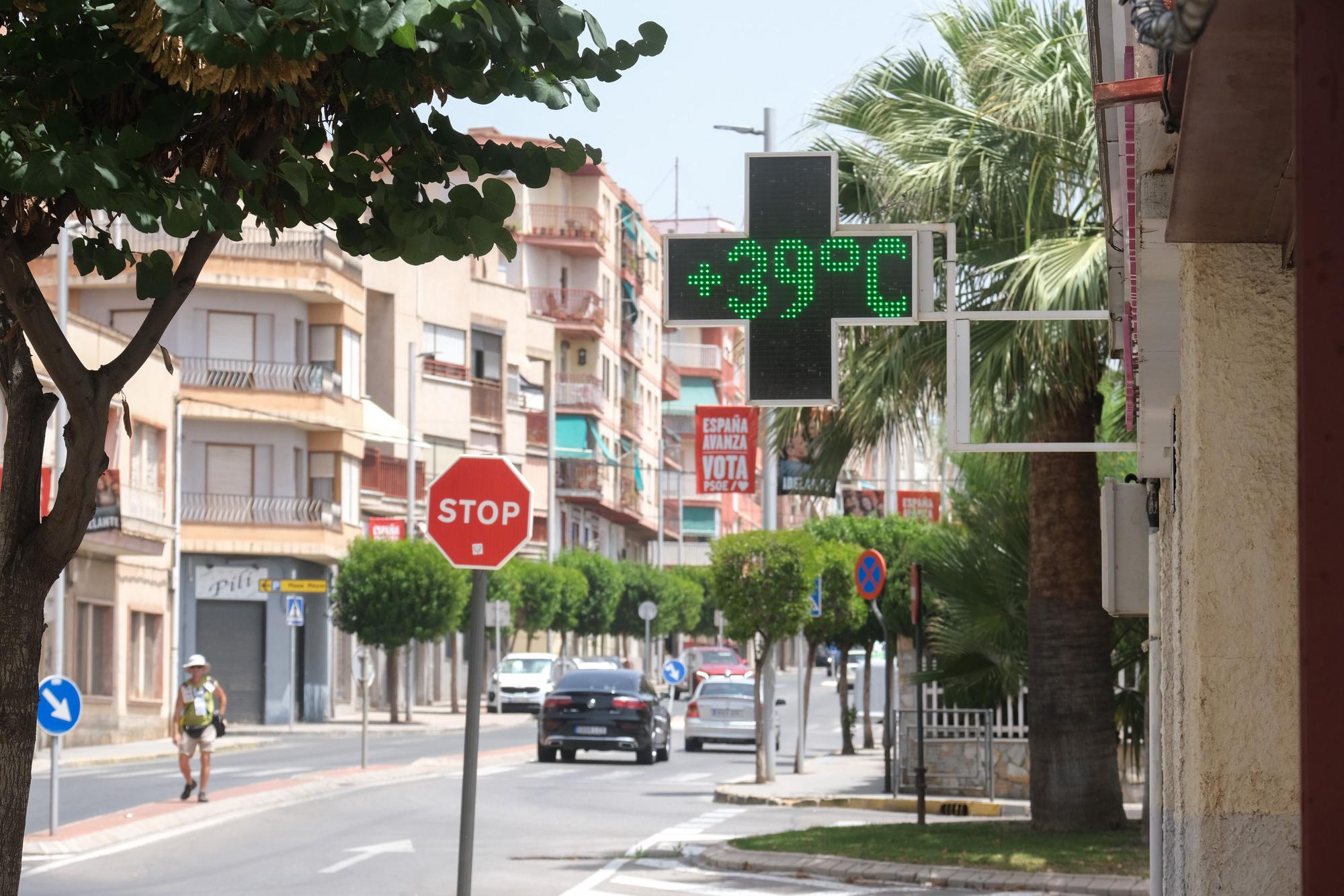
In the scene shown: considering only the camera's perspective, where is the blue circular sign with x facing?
facing the viewer and to the left of the viewer

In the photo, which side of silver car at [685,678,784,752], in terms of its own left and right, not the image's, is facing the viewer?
back

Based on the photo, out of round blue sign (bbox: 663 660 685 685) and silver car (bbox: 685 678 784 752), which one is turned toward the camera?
the round blue sign

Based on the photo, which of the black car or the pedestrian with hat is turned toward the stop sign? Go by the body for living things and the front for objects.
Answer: the pedestrian with hat

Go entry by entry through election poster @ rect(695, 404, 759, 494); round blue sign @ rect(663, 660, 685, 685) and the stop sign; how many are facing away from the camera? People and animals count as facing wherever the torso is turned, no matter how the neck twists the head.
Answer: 0

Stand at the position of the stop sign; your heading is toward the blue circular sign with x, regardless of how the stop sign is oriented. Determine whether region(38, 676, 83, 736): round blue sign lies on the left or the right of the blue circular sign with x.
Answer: left

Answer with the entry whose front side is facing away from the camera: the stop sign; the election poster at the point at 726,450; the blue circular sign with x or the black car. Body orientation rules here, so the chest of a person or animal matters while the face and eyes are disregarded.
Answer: the black car

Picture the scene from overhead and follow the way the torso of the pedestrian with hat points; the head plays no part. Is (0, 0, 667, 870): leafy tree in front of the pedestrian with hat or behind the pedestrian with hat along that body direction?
in front

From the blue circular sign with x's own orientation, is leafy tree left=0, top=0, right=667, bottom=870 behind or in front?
in front

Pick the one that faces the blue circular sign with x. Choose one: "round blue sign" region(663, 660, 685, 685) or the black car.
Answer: the round blue sign

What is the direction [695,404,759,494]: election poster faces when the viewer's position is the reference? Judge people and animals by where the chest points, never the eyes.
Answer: facing the viewer

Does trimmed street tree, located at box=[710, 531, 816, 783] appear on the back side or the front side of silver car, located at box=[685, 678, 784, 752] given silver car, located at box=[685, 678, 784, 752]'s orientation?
on the back side

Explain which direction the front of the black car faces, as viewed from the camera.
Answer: facing away from the viewer

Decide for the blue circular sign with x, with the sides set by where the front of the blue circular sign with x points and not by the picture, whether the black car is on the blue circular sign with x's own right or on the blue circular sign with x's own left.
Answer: on the blue circular sign with x's own right

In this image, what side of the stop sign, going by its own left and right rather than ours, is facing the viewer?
front

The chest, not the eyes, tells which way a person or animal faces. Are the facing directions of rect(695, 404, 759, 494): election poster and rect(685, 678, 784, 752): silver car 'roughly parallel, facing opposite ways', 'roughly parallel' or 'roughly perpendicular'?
roughly parallel, facing opposite ways
